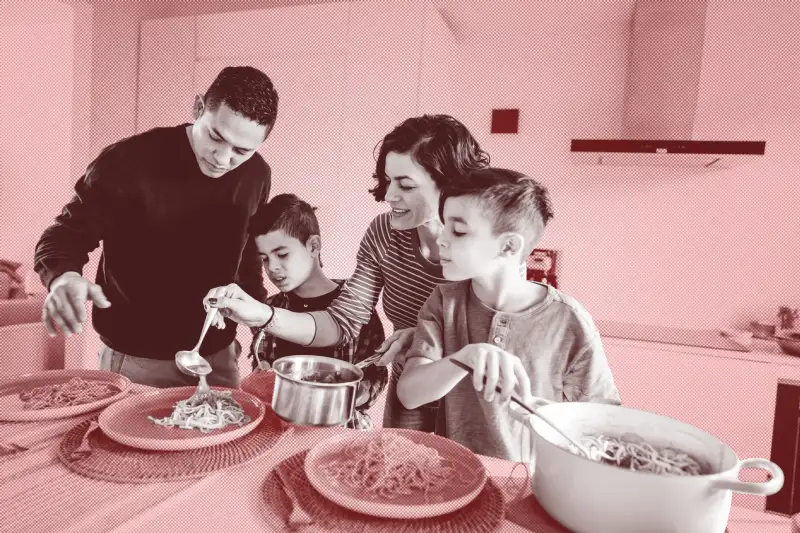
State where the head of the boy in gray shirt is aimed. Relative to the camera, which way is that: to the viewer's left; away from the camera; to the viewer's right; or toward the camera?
to the viewer's left

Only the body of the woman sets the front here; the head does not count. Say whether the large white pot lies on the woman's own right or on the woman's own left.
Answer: on the woman's own left

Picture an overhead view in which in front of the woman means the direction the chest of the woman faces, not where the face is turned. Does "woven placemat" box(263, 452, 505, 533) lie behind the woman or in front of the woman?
in front

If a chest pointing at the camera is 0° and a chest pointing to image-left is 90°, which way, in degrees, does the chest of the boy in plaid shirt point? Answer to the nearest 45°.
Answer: approximately 45°

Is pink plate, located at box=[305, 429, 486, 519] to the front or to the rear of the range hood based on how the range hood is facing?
to the front

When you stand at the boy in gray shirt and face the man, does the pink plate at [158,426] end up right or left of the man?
left

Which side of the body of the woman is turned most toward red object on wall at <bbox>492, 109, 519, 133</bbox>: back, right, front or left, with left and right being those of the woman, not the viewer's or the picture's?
back

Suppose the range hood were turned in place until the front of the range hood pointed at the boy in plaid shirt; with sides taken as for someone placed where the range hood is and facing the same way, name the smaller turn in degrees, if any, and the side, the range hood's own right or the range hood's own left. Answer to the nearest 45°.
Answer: approximately 45° to the range hood's own right
